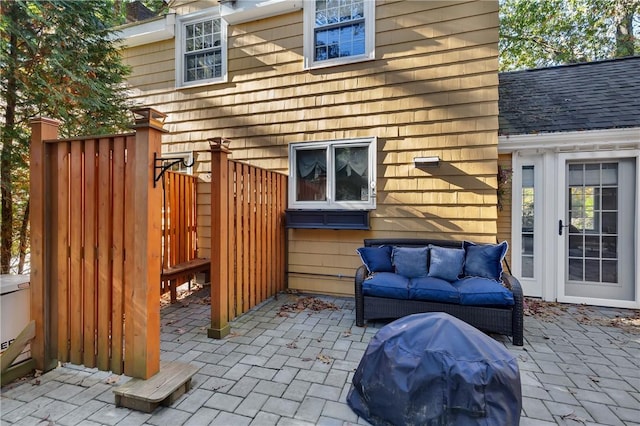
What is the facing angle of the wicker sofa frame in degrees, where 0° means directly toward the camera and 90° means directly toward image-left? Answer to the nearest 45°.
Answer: approximately 0°

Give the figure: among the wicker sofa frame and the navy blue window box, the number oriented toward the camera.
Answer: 2

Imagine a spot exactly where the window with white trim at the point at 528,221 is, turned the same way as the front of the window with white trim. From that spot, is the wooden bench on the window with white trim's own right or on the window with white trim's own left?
on the window with white trim's own right

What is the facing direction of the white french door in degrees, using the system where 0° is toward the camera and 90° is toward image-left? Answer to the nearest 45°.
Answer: approximately 0°

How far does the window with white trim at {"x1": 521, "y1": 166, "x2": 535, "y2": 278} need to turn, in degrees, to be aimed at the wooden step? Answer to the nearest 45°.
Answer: approximately 45° to its right

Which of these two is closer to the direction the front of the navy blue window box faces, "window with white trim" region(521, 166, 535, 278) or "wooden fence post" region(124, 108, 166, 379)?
the wooden fence post

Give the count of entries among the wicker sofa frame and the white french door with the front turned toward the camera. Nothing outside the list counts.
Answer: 2

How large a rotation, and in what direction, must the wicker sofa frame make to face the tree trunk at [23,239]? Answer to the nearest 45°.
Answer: approximately 90° to its right

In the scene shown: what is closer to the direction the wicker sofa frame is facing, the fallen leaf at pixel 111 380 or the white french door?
the fallen leaf

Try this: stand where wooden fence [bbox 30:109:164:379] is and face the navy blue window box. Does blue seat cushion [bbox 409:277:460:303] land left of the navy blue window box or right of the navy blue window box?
right
